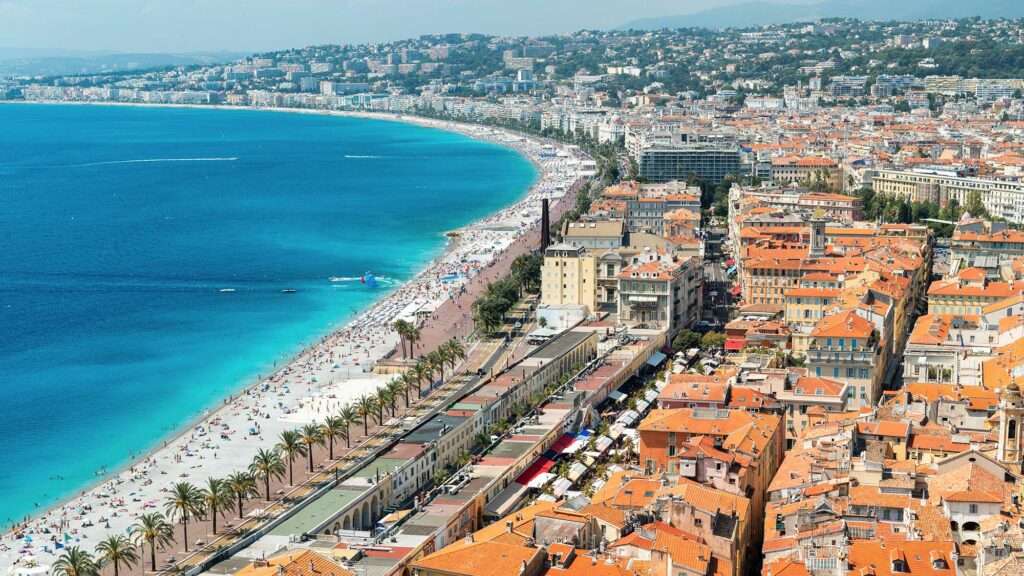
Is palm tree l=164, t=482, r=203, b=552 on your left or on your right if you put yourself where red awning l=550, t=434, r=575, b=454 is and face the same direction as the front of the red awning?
on your right

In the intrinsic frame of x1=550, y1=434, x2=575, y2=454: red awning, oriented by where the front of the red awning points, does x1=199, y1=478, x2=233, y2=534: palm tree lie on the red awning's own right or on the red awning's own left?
on the red awning's own right

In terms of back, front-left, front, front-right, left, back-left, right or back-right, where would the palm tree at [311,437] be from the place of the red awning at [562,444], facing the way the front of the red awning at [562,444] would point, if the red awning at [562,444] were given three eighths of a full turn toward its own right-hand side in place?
front

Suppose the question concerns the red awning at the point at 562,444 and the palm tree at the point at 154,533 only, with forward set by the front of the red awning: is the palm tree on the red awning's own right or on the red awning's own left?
on the red awning's own right

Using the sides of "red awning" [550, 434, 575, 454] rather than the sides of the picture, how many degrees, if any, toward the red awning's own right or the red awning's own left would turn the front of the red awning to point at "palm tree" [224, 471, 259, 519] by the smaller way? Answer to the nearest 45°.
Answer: approximately 90° to the red awning's own right

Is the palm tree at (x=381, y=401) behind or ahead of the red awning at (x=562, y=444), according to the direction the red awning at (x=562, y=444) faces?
behind

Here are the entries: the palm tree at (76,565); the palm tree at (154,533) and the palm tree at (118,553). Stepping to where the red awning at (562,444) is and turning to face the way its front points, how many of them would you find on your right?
3

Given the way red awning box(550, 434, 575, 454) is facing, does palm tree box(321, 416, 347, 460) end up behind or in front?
behind

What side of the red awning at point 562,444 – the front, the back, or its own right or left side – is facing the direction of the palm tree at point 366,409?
back

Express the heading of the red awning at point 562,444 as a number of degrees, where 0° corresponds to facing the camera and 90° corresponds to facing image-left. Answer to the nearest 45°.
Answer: approximately 315°

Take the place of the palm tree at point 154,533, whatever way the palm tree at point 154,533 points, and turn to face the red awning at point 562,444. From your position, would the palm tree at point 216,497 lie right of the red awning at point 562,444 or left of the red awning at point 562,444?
left

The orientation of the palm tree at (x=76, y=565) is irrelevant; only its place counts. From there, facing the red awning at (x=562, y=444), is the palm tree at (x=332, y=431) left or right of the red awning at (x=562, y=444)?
left
